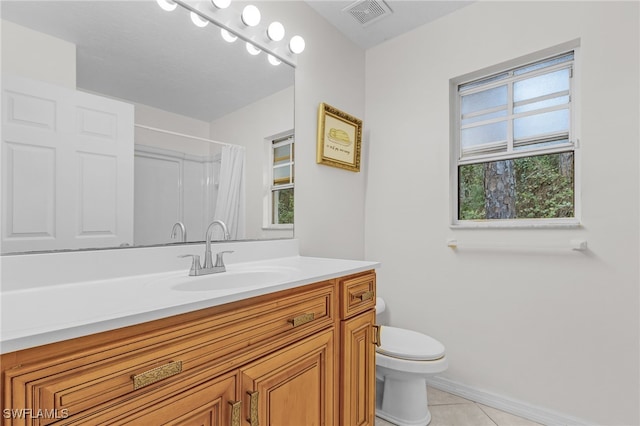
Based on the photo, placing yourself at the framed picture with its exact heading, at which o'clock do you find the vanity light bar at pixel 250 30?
The vanity light bar is roughly at 3 o'clock from the framed picture.

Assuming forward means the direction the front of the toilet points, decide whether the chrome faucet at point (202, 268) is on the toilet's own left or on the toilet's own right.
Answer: on the toilet's own right

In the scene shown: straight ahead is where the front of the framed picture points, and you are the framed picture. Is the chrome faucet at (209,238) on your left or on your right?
on your right

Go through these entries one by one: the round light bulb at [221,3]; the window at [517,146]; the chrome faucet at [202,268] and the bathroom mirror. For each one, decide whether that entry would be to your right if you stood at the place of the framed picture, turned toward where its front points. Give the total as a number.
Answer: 3

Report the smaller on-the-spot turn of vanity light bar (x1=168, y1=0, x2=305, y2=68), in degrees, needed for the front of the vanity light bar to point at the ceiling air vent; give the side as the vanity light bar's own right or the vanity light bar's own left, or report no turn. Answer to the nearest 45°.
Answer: approximately 45° to the vanity light bar's own left

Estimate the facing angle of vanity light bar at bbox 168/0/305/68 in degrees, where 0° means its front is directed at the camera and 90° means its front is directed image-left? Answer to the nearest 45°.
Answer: approximately 315°

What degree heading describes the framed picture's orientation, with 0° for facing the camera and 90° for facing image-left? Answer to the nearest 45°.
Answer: approximately 315°
